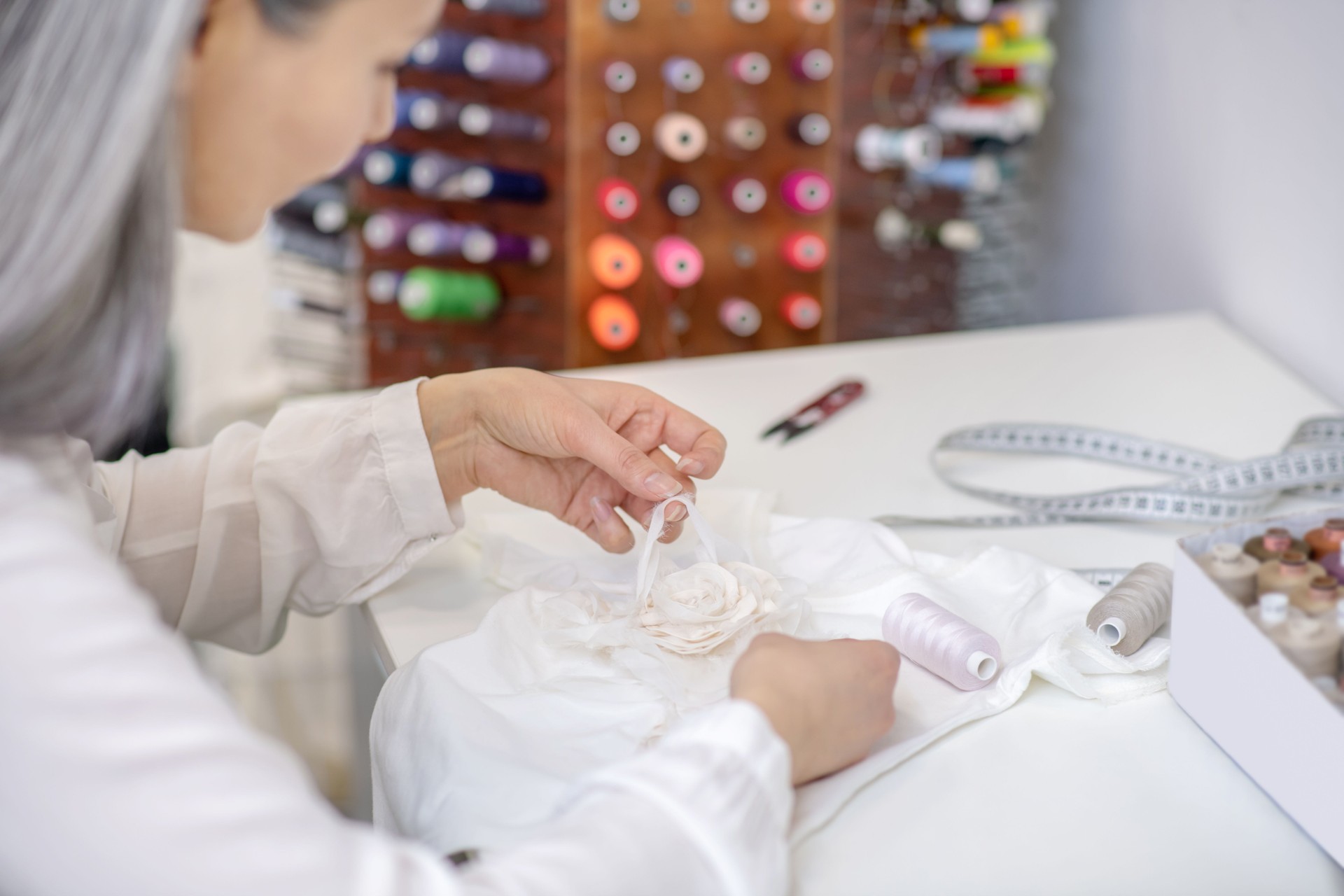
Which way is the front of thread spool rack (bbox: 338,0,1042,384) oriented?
toward the camera

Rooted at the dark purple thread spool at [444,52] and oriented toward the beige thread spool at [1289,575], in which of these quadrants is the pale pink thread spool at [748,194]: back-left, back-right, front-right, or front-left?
front-left

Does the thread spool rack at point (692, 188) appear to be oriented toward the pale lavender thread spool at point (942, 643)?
yes

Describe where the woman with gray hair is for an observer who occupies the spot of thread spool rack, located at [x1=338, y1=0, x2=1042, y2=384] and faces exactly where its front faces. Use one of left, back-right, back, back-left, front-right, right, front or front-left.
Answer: front

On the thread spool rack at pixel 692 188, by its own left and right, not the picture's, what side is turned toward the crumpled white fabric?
front

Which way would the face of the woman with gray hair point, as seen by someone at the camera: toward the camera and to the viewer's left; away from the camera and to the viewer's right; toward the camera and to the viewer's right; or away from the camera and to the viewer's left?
away from the camera and to the viewer's right

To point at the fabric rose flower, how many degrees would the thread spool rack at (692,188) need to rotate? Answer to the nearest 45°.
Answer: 0° — it already faces it

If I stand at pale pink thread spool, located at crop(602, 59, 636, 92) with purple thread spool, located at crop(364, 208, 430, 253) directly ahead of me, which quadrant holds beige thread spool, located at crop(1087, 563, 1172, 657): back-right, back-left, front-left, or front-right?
back-left

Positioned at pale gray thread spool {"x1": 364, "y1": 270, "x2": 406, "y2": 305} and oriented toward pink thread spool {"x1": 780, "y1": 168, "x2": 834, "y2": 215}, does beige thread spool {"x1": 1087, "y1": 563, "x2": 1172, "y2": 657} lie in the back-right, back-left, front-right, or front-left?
front-right

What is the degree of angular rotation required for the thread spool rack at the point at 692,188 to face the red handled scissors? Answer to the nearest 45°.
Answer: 0° — it already faces it
